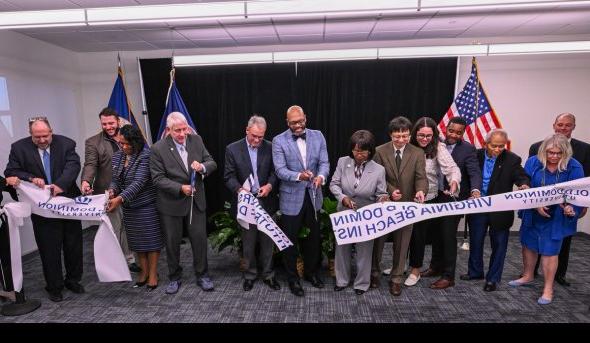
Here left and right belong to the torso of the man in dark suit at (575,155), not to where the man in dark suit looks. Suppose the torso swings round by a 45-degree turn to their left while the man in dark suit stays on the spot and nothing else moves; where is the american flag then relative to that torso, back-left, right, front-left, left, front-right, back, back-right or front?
back

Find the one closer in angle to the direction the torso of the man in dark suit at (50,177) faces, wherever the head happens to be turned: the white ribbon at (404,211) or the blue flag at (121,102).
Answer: the white ribbon

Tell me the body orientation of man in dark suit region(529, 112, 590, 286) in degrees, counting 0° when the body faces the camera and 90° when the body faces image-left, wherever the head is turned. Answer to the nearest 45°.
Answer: approximately 0°

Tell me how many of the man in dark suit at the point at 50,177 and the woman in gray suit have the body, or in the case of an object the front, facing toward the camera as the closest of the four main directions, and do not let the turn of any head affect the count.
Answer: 2

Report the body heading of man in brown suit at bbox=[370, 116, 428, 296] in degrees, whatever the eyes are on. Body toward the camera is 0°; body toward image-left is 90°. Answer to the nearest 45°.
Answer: approximately 0°

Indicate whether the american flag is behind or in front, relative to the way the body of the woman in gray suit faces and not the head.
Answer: behind

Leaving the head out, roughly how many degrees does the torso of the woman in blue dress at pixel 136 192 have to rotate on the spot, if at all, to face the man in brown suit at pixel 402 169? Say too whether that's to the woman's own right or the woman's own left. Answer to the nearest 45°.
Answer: approximately 90° to the woman's own left

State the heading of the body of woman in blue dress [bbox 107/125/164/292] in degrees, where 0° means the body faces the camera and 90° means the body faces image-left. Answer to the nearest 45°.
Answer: approximately 45°
